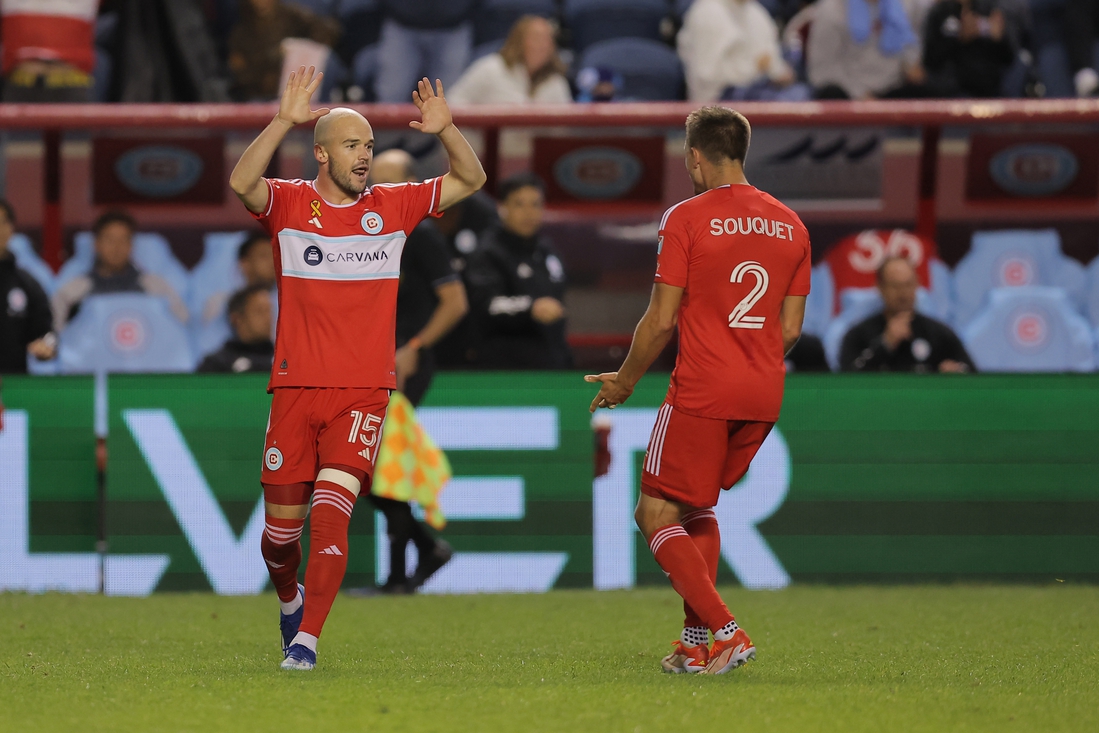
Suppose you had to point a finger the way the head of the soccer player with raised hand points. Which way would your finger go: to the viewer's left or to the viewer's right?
to the viewer's right

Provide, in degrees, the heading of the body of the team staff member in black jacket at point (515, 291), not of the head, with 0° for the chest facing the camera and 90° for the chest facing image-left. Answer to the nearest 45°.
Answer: approximately 315°

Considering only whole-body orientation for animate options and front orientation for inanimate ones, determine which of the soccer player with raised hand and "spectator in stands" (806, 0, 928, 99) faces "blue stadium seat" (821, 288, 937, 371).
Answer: the spectator in stands

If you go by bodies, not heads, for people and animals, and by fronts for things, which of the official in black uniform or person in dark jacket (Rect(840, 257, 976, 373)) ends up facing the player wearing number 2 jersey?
the person in dark jacket

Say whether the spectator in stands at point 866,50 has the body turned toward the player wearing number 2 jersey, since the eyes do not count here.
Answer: yes

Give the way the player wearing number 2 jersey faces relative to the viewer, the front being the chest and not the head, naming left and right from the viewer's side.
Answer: facing away from the viewer and to the left of the viewer

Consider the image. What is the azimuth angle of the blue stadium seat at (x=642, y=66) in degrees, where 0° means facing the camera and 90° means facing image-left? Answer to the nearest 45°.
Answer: approximately 0°

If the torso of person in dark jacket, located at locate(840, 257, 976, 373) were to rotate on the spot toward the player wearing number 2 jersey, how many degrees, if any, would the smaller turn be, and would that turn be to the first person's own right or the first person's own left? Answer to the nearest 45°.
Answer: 0° — they already face them
